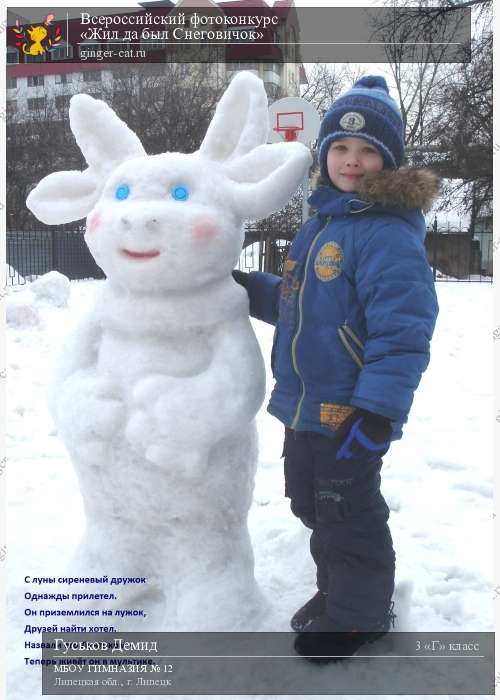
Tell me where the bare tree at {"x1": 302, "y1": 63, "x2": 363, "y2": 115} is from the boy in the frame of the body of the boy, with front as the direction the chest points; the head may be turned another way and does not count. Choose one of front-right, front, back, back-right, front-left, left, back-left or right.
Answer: back-right

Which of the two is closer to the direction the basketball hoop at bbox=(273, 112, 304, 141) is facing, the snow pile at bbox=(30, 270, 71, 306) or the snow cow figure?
the snow cow figure

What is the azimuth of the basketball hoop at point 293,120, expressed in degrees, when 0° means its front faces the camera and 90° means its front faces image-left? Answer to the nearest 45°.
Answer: approximately 0°

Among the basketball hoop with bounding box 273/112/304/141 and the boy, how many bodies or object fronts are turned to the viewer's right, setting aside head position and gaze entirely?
0

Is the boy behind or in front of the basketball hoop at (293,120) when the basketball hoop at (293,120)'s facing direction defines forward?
in front

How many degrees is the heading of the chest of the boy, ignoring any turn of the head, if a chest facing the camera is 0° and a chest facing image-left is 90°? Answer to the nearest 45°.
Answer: approximately 45°

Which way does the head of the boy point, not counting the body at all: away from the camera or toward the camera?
toward the camera

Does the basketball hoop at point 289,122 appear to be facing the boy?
yes
